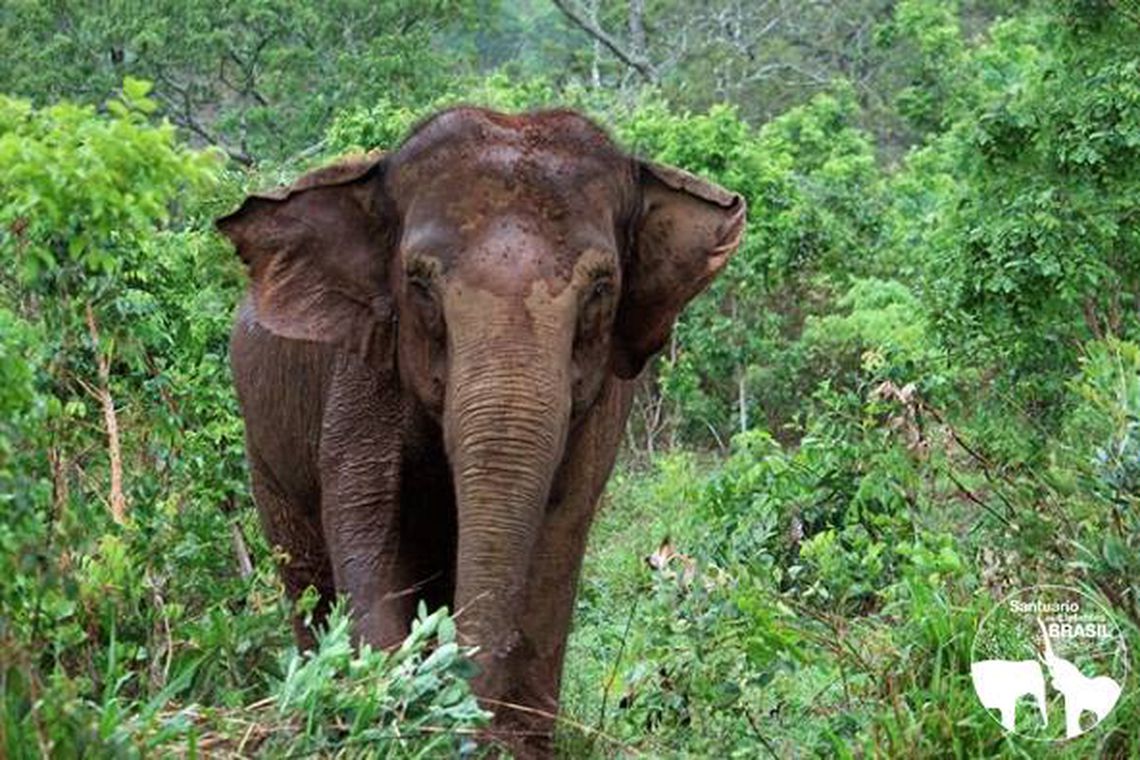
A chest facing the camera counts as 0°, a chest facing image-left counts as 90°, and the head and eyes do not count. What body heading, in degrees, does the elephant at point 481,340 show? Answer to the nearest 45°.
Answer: approximately 0°

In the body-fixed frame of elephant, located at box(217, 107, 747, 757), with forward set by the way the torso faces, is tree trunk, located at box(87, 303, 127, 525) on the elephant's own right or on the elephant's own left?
on the elephant's own right
